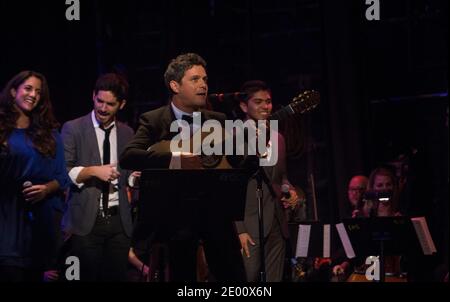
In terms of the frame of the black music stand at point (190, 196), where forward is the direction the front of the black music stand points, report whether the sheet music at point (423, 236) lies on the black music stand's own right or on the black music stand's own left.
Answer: on the black music stand's own right

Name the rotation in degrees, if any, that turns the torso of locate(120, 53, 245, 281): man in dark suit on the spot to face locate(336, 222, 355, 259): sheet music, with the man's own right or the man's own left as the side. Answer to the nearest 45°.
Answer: approximately 90° to the man's own left

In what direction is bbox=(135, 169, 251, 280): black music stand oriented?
away from the camera

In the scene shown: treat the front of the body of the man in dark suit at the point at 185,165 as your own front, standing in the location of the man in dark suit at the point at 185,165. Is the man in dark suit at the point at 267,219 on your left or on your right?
on your left

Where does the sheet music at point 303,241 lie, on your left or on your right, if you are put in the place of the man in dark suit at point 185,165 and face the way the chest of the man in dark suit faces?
on your left

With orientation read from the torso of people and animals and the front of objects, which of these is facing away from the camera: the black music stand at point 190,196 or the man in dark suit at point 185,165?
the black music stand

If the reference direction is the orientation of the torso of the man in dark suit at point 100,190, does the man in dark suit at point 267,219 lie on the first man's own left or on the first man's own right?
on the first man's own left

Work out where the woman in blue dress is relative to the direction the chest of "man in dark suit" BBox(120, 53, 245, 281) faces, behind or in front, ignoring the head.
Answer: behind

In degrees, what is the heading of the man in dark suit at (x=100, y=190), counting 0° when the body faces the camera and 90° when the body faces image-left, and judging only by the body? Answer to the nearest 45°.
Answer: approximately 315°
